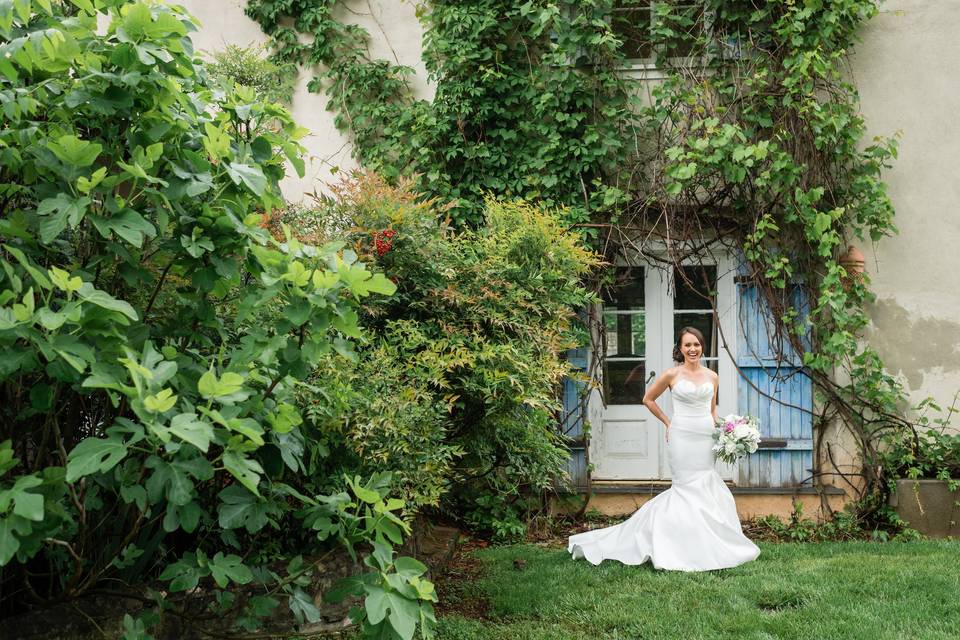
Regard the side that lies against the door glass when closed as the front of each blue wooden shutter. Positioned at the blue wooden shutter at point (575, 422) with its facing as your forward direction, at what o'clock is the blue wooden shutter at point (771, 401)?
the blue wooden shutter at point (771, 401) is roughly at 9 o'clock from the blue wooden shutter at point (575, 422).

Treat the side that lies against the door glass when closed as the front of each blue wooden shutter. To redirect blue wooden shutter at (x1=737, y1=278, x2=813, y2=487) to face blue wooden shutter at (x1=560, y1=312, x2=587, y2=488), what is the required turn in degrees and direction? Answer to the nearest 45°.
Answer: approximately 90° to its right

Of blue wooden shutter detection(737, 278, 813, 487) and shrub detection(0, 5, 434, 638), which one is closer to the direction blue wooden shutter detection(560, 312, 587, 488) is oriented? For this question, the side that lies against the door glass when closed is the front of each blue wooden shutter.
the shrub

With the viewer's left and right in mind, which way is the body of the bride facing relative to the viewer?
facing the viewer and to the right of the viewer

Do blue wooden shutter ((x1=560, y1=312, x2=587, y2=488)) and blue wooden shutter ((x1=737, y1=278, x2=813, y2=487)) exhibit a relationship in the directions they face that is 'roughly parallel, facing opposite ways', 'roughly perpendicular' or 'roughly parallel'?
roughly parallel

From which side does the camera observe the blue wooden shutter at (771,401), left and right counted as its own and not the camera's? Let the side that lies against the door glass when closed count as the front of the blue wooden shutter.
front

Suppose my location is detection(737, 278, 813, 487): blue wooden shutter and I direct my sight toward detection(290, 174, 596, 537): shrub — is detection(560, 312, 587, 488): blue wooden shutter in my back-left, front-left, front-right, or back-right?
front-right

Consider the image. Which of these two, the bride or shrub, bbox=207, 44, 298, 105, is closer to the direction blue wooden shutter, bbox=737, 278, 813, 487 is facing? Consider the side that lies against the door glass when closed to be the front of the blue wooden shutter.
the bride

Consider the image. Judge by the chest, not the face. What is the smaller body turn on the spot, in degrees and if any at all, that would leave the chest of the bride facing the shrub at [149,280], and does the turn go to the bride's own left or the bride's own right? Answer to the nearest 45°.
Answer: approximately 45° to the bride's own right

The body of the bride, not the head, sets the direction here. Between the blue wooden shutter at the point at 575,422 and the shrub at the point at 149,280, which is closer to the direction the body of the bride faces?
the shrub
